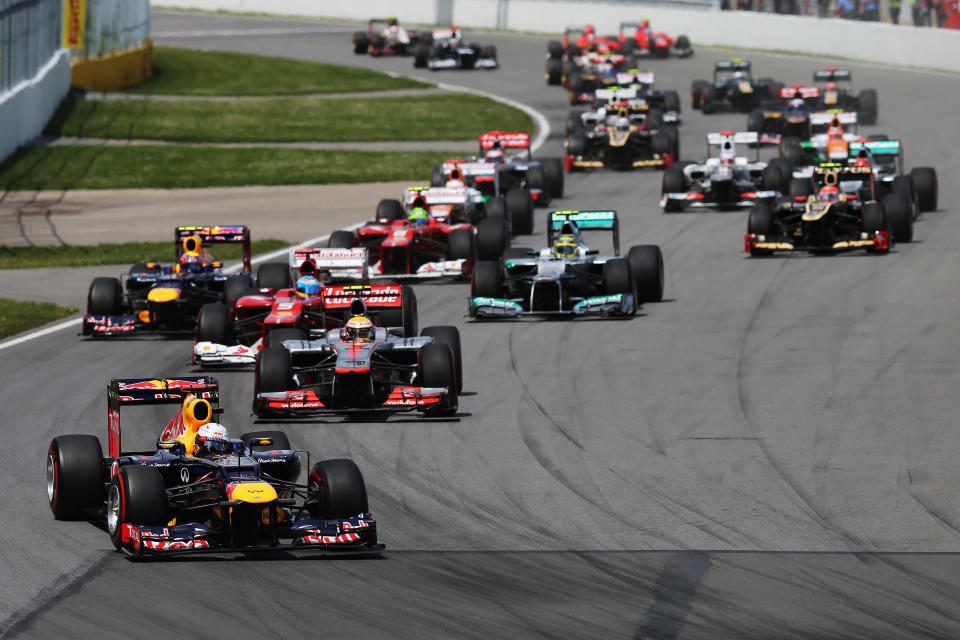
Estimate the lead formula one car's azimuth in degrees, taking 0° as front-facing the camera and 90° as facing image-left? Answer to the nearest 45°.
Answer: approximately 0°

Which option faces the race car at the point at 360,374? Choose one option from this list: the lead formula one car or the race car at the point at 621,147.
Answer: the race car at the point at 621,147

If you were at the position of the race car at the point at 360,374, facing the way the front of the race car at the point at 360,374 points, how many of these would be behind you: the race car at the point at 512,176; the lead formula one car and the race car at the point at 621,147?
2

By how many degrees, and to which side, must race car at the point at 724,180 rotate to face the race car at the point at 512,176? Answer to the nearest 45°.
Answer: approximately 90° to its right

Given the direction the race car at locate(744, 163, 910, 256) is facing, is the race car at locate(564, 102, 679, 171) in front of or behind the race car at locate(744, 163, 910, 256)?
behind

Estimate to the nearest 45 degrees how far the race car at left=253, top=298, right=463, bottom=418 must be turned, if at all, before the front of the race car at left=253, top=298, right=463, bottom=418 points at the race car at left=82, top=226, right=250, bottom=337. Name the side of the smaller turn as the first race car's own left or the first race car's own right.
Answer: approximately 135° to the first race car's own right

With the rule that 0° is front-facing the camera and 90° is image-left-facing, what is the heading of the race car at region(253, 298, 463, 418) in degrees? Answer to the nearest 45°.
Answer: approximately 0°

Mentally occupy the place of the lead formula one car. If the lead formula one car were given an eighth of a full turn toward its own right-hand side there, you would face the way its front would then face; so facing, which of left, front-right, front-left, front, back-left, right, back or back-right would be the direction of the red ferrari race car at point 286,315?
back-right

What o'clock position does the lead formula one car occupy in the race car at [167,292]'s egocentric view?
The lead formula one car is roughly at 12 o'clock from the race car.

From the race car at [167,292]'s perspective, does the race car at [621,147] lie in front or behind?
behind
